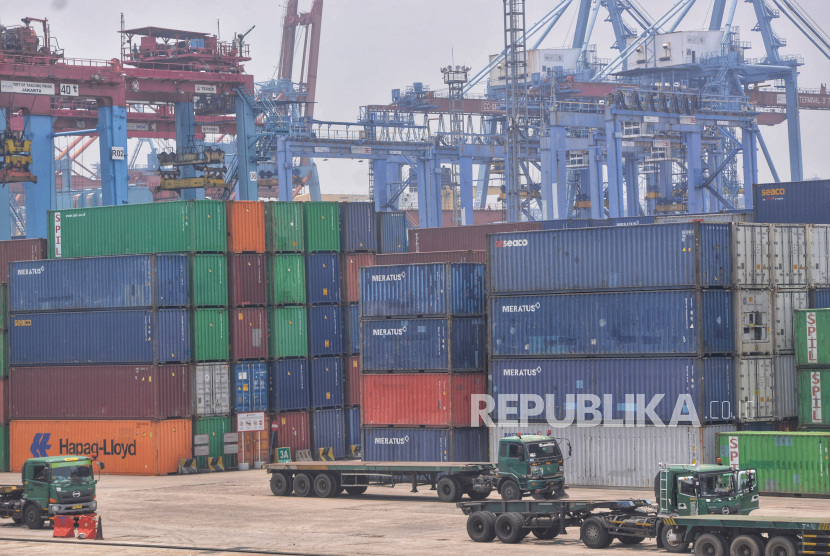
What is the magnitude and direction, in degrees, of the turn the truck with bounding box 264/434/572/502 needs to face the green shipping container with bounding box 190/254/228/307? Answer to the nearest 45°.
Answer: approximately 180°

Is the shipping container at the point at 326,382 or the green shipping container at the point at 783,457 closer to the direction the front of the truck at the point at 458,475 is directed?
the green shipping container

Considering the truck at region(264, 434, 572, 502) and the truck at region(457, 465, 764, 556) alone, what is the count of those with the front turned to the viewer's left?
0

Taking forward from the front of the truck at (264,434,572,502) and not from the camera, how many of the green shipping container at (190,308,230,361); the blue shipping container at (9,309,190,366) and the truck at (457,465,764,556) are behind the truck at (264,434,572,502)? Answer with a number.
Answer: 2

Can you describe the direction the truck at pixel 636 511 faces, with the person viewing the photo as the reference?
facing the viewer and to the right of the viewer

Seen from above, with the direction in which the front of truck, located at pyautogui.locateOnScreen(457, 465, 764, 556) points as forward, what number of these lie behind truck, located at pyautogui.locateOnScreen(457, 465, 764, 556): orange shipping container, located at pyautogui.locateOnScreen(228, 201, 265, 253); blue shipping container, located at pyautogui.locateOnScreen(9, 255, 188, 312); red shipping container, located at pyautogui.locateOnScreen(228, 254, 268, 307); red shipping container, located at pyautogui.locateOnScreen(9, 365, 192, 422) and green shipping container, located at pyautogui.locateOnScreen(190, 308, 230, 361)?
5

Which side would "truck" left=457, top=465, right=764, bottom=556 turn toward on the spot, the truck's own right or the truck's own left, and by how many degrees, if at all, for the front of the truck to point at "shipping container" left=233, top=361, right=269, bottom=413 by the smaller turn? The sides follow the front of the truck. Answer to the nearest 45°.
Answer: approximately 180°

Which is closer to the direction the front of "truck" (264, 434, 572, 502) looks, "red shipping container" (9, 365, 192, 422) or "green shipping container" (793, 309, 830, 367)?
the green shipping container

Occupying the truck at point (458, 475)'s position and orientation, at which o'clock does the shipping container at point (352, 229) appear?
The shipping container is roughly at 7 o'clock from the truck.

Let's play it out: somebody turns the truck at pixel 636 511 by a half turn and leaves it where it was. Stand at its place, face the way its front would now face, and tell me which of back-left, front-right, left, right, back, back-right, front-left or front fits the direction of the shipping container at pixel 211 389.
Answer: front

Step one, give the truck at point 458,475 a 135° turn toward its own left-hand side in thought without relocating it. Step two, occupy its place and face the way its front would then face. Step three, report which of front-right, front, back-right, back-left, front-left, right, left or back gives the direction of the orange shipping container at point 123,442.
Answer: front-left

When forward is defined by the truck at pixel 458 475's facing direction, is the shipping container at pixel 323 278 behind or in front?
behind

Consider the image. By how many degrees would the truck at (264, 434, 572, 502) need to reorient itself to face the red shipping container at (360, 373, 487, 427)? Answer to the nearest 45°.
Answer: approximately 135° to its left

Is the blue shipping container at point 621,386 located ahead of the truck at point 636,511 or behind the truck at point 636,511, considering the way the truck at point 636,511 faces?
behind

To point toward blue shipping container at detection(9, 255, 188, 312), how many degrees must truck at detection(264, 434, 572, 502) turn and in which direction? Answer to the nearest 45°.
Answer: approximately 180°

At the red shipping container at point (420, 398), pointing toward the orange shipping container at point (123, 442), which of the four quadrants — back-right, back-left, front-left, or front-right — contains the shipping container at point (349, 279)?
front-right
